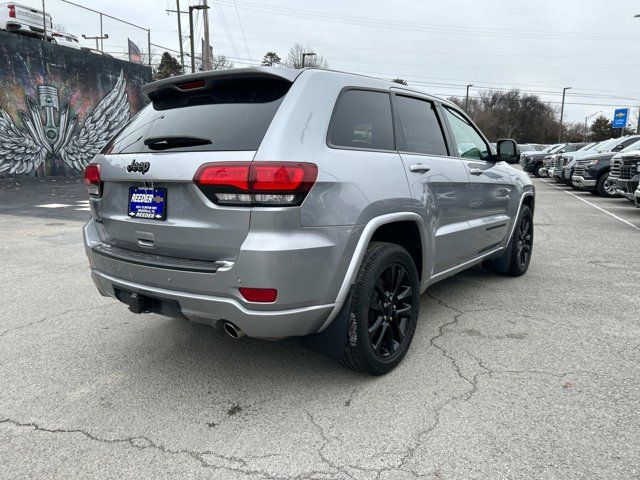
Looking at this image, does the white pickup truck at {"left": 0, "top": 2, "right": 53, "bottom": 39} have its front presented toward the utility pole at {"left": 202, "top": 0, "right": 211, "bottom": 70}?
no

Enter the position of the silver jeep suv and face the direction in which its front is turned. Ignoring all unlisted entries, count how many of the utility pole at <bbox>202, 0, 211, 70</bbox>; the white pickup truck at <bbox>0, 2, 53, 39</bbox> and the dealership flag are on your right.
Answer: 0

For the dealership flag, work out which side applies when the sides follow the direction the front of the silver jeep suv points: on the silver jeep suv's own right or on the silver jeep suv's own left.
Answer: on the silver jeep suv's own left

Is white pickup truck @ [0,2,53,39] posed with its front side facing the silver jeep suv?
no

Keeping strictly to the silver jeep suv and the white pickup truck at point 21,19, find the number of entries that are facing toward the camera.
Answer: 0

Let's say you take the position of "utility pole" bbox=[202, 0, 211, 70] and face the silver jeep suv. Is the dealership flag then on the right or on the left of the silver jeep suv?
right

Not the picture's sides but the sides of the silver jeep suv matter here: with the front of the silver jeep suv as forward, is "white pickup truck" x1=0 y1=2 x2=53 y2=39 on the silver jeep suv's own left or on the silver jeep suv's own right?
on the silver jeep suv's own left

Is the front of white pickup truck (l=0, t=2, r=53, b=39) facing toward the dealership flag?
no

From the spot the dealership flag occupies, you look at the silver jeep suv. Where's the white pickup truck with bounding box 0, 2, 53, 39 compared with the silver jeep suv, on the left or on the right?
right

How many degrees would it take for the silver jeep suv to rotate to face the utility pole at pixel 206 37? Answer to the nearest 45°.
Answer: approximately 45° to its left

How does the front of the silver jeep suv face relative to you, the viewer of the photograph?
facing away from the viewer and to the right of the viewer

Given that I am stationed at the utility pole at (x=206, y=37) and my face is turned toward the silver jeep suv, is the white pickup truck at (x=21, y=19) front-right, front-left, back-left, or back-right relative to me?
front-right
